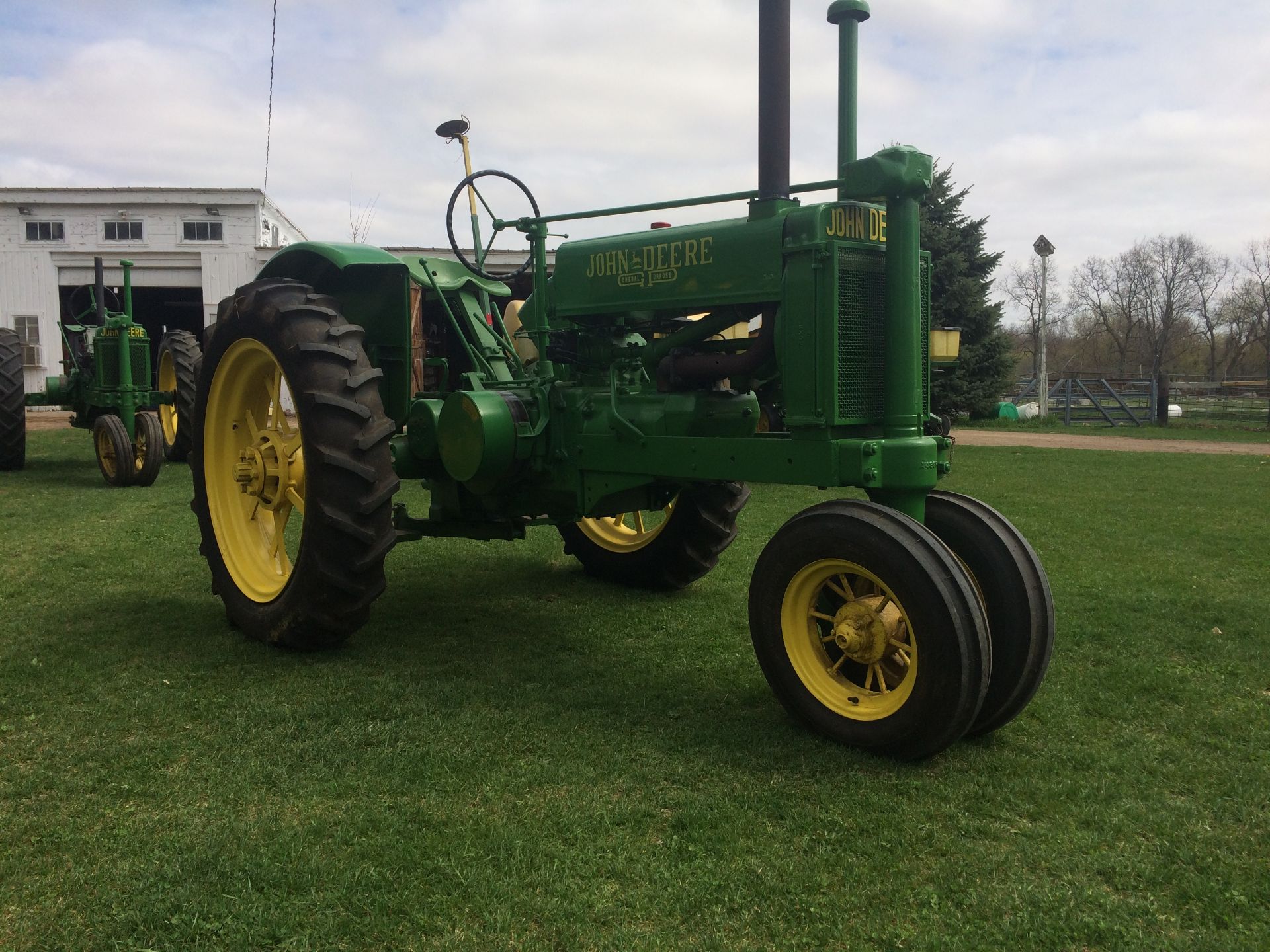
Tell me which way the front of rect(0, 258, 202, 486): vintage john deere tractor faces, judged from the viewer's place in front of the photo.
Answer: facing the viewer

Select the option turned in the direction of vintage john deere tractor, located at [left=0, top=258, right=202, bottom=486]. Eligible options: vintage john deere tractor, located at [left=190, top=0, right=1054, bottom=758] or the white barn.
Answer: the white barn

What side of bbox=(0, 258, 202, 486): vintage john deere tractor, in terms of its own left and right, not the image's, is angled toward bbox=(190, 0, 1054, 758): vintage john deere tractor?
front

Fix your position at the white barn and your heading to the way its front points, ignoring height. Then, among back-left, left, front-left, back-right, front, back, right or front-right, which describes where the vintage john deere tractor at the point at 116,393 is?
front

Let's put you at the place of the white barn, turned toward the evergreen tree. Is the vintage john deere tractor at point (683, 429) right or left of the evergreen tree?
right

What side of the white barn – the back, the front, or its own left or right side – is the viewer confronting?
front

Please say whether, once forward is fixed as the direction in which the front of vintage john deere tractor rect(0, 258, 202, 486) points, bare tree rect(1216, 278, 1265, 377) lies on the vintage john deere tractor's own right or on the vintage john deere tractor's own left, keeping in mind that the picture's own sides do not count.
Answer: on the vintage john deere tractor's own left

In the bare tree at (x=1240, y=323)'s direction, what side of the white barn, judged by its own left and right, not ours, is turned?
left

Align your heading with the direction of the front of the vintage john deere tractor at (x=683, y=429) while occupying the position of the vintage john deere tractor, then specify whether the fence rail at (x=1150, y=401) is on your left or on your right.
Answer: on your left

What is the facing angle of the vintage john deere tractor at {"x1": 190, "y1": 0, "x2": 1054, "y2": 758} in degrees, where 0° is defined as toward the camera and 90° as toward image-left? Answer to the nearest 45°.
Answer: approximately 315°

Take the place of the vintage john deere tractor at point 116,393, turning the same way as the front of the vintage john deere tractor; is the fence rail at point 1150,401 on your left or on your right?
on your left

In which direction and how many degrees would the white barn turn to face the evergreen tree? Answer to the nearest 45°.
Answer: approximately 45° to its left
